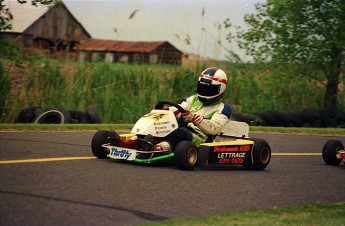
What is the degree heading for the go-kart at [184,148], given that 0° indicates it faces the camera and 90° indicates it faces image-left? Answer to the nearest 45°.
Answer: approximately 45°

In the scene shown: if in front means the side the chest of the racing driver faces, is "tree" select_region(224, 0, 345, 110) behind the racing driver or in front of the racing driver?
behind

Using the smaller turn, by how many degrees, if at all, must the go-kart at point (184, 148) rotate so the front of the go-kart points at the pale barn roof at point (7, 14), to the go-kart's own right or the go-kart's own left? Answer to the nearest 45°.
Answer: approximately 90° to the go-kart's own right

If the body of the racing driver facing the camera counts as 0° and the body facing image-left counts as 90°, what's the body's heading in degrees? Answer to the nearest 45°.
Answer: approximately 45°

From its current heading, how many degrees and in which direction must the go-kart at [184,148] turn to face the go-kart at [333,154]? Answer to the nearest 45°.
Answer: approximately 180°

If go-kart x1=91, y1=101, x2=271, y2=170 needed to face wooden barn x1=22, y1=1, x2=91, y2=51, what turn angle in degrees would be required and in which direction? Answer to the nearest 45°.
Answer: approximately 135° to its right
